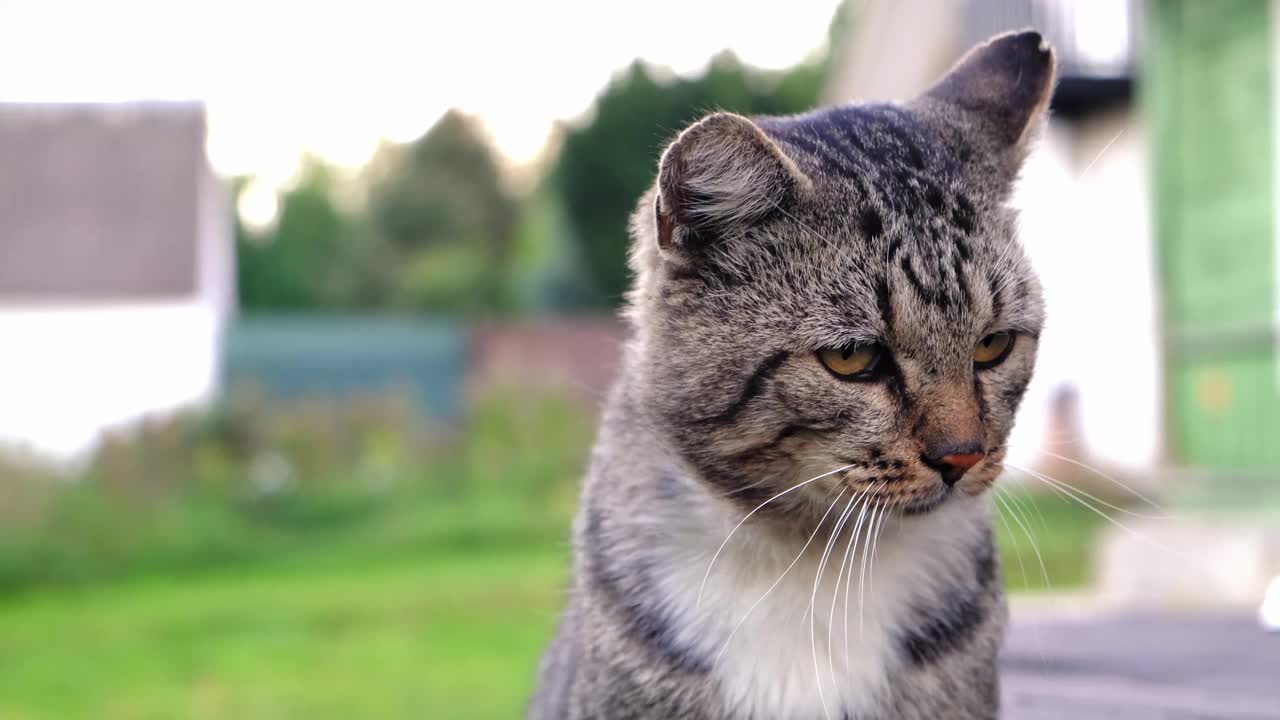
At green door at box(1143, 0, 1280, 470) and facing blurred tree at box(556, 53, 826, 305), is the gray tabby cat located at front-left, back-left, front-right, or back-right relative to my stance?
back-left

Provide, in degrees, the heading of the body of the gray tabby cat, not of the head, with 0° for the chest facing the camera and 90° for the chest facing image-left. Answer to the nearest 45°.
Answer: approximately 315°

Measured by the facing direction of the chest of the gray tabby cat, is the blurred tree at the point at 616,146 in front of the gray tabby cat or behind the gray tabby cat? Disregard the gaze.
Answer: behind

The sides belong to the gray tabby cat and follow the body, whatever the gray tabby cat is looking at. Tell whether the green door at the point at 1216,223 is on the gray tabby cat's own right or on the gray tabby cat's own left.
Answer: on the gray tabby cat's own left
